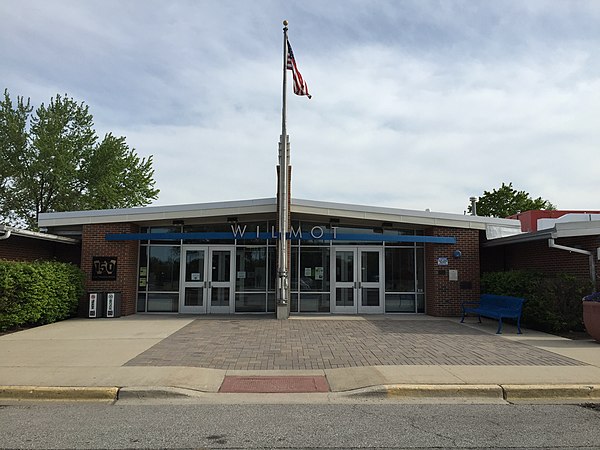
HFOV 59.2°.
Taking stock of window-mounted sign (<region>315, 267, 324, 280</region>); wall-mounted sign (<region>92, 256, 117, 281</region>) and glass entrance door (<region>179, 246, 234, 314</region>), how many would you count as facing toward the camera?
3

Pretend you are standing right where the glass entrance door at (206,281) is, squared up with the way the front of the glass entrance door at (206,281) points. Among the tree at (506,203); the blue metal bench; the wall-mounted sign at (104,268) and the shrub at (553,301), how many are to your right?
1

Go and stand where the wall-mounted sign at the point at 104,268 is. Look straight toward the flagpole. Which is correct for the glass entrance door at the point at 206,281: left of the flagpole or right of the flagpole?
left

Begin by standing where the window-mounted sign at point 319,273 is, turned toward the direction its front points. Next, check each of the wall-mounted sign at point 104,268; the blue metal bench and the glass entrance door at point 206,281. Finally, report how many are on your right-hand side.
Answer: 2

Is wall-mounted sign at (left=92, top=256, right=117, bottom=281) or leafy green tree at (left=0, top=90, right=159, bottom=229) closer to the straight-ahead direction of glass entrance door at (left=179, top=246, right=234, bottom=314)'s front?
the wall-mounted sign

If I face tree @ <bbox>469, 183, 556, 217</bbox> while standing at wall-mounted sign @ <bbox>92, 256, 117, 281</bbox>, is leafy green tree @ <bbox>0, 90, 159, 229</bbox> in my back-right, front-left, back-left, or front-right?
front-left

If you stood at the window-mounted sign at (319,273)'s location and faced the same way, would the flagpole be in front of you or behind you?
in front

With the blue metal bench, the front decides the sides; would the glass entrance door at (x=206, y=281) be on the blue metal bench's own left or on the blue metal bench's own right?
on the blue metal bench's own right

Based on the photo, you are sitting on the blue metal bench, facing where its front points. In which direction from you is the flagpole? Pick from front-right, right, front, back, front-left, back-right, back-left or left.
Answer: front-right

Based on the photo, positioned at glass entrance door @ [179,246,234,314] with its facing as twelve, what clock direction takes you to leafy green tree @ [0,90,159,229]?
The leafy green tree is roughly at 5 o'clock from the glass entrance door.

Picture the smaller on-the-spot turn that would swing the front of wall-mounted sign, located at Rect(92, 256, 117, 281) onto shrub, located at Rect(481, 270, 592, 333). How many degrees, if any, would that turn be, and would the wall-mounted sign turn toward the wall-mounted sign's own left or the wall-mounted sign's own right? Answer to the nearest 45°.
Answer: approximately 45° to the wall-mounted sign's own left

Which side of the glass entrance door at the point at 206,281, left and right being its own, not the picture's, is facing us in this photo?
front

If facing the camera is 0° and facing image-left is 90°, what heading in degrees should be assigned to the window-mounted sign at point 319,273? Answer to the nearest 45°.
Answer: approximately 0°

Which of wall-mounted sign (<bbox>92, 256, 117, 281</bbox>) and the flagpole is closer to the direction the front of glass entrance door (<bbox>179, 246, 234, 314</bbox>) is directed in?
the flagpole

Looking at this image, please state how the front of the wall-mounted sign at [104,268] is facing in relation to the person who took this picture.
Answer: facing the viewer
